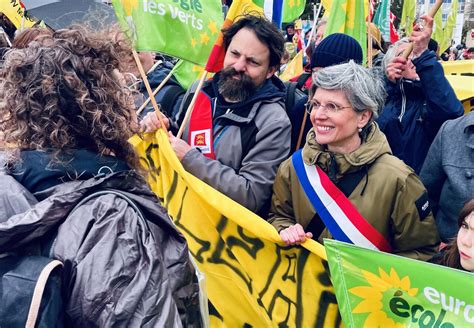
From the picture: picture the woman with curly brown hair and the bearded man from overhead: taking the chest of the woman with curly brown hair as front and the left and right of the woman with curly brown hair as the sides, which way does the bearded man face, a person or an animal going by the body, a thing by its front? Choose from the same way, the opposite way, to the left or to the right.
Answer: the opposite way

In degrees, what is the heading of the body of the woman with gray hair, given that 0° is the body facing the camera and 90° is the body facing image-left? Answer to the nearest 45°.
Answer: approximately 45°

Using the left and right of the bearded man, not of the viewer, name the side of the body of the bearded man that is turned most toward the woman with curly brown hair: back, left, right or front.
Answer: front

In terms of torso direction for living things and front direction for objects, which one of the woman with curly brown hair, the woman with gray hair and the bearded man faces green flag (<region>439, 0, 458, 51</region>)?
the woman with curly brown hair

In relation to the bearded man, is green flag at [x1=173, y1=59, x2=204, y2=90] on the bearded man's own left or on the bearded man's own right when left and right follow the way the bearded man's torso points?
on the bearded man's own right

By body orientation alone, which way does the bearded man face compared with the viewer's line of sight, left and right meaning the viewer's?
facing the viewer and to the left of the viewer

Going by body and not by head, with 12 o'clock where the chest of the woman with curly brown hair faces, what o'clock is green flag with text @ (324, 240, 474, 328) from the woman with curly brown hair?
The green flag with text is roughly at 2 o'clock from the woman with curly brown hair.

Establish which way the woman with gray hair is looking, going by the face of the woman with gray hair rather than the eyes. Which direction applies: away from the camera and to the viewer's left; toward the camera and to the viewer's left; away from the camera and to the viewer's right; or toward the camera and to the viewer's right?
toward the camera and to the viewer's left

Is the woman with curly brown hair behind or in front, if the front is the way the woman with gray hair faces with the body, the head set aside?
in front

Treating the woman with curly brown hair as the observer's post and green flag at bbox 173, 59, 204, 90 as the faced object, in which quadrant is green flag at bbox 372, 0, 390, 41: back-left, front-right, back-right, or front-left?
front-right

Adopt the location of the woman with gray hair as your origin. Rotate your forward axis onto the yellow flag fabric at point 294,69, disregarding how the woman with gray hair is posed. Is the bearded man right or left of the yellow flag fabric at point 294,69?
left

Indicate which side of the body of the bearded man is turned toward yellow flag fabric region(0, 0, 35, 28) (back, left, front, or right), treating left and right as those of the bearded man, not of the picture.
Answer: right

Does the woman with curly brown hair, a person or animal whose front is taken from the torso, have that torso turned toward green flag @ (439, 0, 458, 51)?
yes

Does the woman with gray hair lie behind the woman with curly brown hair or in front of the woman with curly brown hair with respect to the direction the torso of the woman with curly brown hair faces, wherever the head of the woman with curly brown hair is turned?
in front

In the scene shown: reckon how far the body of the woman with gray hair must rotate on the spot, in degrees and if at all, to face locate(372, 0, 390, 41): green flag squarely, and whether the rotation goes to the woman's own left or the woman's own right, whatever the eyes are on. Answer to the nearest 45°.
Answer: approximately 135° to the woman's own right

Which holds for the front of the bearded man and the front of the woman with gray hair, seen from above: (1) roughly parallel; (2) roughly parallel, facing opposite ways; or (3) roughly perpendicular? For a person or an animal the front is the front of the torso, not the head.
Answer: roughly parallel

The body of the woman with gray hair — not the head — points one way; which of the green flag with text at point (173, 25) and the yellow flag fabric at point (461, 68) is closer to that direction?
the green flag with text

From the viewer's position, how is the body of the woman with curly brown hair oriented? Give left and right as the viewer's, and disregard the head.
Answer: facing away from the viewer and to the right of the viewer

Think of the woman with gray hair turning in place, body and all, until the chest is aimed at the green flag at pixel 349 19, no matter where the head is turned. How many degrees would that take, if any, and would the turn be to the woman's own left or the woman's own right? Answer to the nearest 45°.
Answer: approximately 135° to the woman's own right

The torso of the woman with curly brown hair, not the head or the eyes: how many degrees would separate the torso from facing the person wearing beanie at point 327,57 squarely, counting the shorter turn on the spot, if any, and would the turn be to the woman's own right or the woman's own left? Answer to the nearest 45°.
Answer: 0° — they already face them
